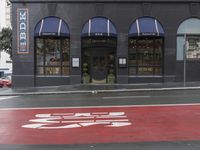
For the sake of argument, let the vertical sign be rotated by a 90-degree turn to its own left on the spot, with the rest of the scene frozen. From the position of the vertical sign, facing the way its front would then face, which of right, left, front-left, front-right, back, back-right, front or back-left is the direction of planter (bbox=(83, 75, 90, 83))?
front

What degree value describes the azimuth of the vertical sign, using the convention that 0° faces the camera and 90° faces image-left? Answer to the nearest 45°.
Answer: approximately 0°
